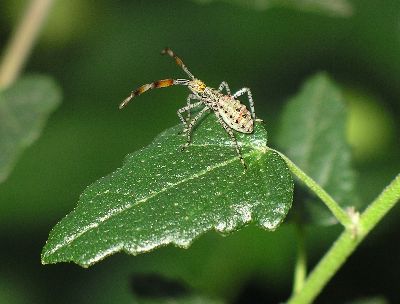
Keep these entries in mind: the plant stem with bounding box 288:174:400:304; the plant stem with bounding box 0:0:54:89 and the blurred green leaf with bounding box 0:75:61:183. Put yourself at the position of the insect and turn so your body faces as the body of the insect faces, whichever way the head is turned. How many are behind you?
1

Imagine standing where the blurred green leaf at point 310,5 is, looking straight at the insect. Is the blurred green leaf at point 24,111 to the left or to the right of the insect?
right

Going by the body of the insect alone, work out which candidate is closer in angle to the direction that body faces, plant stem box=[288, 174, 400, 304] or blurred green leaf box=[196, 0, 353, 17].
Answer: the blurred green leaf

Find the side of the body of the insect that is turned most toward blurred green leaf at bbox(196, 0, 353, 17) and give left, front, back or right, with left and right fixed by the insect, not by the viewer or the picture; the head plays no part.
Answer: right

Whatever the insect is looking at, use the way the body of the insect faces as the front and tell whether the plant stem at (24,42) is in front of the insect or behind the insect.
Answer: in front

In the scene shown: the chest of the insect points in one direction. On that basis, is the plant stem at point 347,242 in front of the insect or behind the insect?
behind

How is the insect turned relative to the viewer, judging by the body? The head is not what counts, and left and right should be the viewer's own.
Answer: facing away from the viewer and to the left of the viewer

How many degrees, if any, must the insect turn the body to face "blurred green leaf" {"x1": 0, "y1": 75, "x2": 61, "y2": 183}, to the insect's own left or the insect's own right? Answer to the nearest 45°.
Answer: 0° — it already faces it
